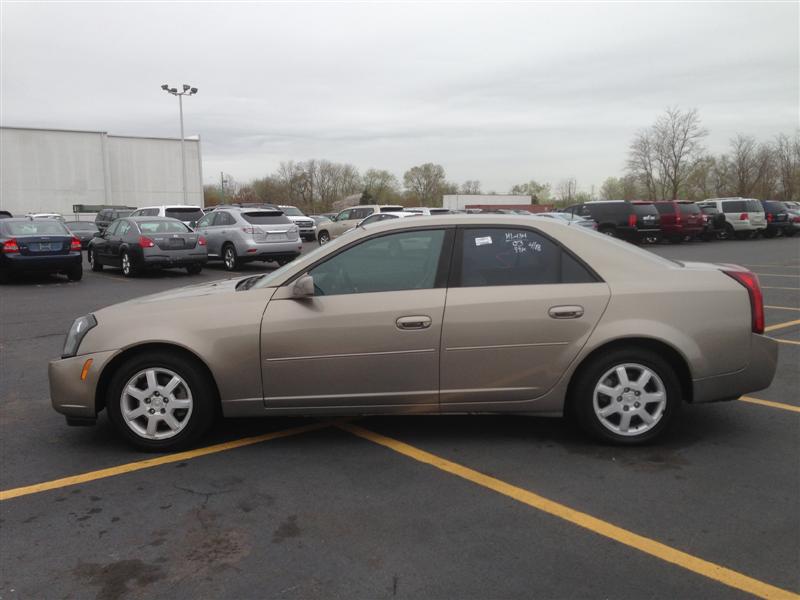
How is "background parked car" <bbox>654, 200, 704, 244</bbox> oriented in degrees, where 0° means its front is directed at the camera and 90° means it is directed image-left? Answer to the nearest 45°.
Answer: approximately 135°

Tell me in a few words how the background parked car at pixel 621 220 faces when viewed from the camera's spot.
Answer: facing away from the viewer and to the left of the viewer

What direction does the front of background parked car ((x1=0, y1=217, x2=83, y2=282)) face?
away from the camera

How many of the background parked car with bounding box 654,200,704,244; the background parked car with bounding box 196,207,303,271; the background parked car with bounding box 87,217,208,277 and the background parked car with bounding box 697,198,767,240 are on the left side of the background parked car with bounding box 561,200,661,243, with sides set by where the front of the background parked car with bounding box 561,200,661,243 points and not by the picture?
2

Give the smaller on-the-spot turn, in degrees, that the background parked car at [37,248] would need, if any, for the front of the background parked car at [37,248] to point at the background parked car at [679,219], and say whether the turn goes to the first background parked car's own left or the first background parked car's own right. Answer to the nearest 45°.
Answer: approximately 90° to the first background parked car's own right

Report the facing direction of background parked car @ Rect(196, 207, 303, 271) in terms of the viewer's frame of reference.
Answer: facing away from the viewer and to the left of the viewer

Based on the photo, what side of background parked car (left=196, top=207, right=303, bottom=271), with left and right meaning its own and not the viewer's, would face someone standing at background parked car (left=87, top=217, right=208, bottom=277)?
left

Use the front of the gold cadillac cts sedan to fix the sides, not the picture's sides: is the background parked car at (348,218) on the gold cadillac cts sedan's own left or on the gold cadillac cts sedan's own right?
on the gold cadillac cts sedan's own right

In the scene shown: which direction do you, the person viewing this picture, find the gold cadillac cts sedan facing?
facing to the left of the viewer

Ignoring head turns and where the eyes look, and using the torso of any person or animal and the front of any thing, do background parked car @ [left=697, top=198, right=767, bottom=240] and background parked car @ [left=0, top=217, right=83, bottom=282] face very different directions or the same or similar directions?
same or similar directions

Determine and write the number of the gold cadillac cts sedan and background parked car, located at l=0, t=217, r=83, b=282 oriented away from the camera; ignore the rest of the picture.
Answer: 1

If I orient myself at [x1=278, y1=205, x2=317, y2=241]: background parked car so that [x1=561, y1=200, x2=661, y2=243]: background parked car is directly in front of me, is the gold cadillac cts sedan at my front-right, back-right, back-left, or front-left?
front-right

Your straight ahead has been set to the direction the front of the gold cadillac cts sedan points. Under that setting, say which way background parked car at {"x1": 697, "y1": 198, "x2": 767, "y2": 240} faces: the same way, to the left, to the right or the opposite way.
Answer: to the right

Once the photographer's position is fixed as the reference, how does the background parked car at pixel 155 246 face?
facing away from the viewer and to the left of the viewer

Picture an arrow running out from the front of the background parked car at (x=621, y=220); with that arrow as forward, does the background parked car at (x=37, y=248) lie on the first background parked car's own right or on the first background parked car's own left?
on the first background parked car's own left
